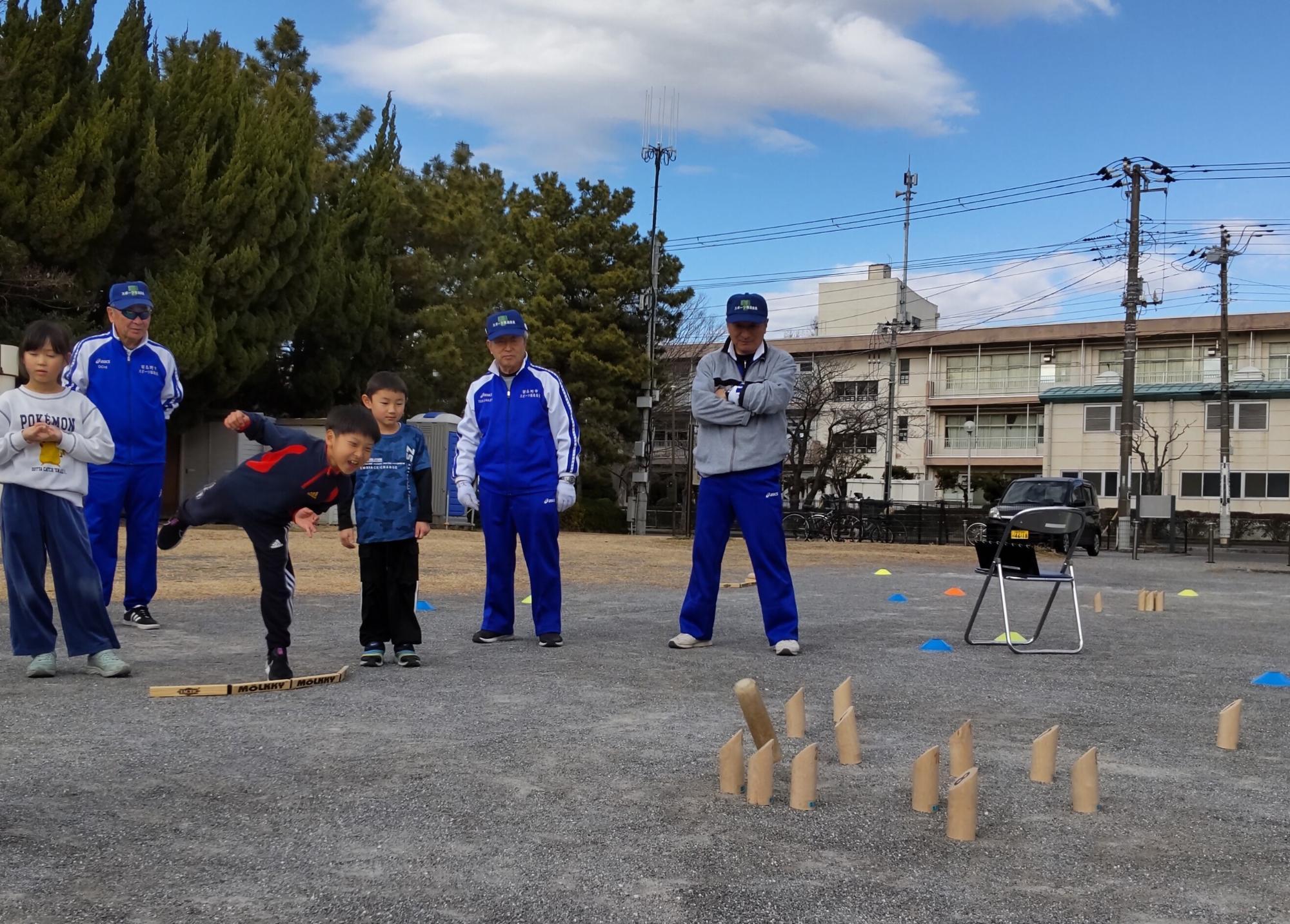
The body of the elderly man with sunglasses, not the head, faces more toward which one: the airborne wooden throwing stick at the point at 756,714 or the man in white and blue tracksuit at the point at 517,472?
the airborne wooden throwing stick

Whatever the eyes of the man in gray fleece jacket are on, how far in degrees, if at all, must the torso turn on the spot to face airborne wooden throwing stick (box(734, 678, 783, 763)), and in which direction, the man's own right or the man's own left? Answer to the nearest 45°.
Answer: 0° — they already face it

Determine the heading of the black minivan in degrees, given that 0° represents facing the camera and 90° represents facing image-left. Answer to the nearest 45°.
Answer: approximately 45°

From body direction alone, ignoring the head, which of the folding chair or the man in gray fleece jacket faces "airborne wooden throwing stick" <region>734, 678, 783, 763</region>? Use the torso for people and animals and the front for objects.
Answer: the man in gray fleece jacket

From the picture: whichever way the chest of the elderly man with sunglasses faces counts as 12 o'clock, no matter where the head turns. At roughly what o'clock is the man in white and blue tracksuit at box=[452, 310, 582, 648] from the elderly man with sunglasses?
The man in white and blue tracksuit is roughly at 10 o'clock from the elderly man with sunglasses.

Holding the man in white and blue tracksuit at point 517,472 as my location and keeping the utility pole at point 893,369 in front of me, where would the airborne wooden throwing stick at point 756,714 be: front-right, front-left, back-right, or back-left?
back-right

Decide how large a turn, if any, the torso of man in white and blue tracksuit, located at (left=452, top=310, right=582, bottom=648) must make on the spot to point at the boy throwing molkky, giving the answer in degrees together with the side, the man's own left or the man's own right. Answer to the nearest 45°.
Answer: approximately 45° to the man's own right

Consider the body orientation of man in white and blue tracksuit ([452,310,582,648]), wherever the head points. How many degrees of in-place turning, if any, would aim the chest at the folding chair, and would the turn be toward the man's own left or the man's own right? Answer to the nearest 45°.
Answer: approximately 90° to the man's own left

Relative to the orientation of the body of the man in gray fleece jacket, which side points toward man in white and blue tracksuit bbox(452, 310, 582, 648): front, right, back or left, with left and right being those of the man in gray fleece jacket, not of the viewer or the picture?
right

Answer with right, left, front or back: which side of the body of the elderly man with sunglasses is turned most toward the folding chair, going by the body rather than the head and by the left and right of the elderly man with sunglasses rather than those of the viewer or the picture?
left
